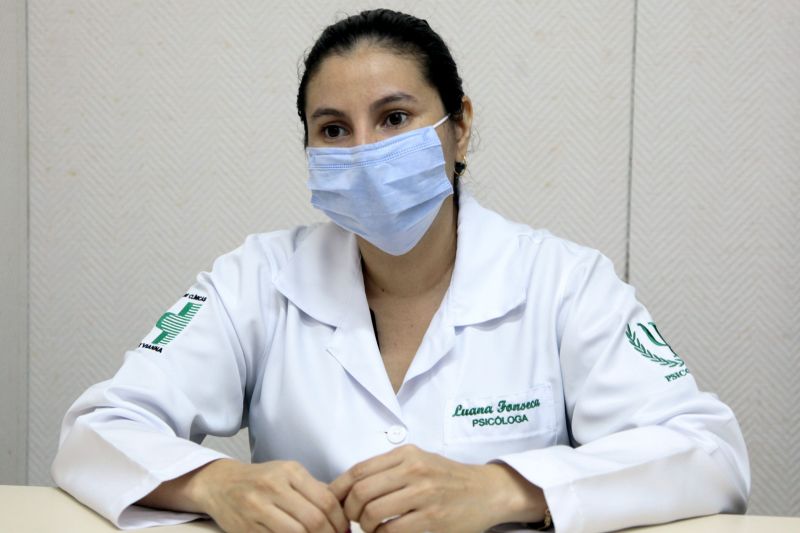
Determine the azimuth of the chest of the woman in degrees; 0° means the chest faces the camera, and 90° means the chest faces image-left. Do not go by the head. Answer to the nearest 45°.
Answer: approximately 0°
